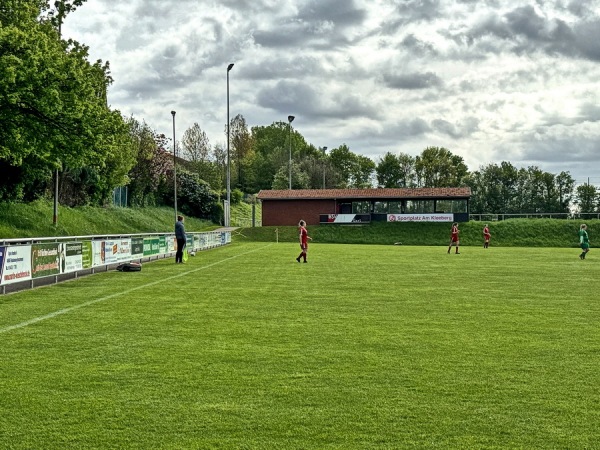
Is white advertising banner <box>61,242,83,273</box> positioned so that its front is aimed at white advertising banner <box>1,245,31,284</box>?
no

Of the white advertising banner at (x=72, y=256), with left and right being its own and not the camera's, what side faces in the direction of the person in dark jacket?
left

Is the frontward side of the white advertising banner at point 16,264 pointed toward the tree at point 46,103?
no

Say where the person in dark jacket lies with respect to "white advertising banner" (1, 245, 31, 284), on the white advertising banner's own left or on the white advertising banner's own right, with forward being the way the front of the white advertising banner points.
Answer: on the white advertising banner's own left

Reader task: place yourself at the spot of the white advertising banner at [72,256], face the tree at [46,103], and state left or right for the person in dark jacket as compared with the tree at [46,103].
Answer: right

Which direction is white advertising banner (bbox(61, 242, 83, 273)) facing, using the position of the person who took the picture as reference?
facing the viewer and to the right of the viewer

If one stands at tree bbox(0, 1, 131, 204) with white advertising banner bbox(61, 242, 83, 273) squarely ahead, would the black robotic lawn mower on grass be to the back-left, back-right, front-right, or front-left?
front-left

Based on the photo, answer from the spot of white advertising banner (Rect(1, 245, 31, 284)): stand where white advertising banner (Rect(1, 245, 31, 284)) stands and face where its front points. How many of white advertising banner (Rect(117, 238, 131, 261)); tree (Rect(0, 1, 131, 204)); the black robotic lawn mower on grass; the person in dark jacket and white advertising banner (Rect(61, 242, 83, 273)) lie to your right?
0

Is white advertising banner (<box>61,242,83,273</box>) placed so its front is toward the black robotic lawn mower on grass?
no

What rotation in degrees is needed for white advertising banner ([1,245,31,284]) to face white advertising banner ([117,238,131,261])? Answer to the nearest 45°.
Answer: approximately 90° to its left

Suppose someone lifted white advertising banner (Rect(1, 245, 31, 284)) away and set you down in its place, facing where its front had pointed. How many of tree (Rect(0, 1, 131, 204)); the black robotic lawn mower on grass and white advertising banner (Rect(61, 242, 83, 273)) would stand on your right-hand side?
0

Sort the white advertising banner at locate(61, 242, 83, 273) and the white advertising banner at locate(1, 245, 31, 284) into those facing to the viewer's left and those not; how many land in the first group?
0

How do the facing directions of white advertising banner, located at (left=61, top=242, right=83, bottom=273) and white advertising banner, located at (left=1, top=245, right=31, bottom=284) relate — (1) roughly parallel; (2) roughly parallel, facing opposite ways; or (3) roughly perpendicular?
roughly parallel

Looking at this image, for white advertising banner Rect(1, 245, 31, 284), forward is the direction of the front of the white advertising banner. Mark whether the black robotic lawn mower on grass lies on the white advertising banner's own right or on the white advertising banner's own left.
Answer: on the white advertising banner's own left

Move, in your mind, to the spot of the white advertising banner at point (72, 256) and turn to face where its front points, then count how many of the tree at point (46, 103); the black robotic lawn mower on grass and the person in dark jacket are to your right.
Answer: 0
